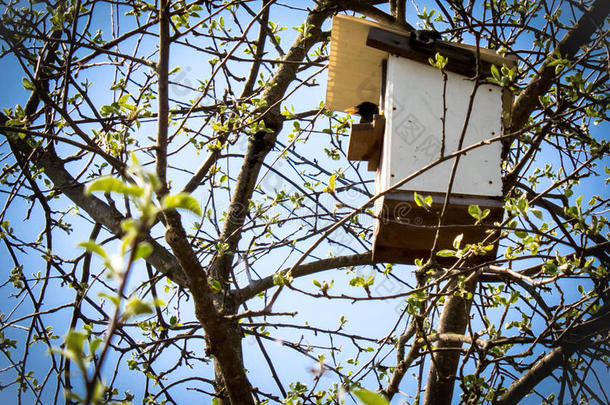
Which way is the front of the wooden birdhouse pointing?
to the viewer's left
